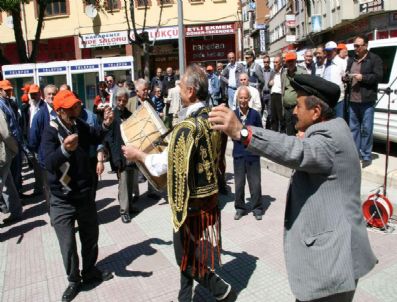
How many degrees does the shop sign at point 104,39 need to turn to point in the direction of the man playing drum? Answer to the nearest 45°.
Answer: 0° — it already faces them

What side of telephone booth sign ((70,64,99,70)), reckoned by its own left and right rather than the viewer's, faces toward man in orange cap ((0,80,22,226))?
front

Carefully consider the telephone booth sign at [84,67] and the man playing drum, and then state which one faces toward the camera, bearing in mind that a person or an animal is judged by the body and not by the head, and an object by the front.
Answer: the telephone booth sign

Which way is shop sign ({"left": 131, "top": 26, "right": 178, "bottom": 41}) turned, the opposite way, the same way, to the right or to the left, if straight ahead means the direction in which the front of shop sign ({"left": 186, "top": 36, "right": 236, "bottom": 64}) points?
the same way

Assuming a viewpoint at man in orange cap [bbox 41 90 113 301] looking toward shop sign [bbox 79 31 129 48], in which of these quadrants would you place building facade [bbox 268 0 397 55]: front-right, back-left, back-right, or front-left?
front-right

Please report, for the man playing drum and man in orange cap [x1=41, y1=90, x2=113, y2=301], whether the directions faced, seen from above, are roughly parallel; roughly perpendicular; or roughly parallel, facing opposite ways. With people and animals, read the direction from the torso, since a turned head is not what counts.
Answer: roughly parallel, facing opposite ways

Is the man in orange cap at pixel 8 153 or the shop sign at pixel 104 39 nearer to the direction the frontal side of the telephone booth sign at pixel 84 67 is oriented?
the man in orange cap

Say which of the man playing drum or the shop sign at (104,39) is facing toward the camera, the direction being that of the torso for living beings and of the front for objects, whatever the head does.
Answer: the shop sign

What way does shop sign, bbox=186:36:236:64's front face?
toward the camera

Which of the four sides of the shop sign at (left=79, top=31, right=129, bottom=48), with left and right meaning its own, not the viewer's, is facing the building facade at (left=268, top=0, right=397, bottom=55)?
left

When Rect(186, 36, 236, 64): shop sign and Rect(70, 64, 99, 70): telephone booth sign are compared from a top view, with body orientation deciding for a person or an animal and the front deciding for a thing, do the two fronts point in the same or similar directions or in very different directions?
same or similar directions

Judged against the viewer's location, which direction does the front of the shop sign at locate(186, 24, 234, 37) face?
facing the viewer

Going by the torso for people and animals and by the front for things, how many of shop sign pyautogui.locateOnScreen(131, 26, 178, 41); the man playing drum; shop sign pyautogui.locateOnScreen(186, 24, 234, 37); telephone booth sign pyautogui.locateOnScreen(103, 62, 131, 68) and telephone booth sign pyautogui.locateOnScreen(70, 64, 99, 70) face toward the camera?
4

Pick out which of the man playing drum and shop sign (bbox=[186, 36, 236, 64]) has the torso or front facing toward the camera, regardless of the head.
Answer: the shop sign
